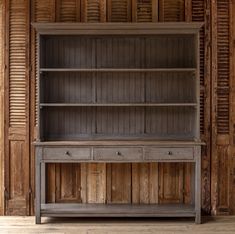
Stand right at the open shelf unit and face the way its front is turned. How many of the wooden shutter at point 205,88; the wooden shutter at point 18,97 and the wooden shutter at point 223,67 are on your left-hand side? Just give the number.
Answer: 2

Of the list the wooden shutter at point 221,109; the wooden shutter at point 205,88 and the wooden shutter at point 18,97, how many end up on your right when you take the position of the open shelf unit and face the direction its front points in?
1

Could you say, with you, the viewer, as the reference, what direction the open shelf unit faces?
facing the viewer

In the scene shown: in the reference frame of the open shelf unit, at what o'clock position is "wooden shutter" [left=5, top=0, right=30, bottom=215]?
The wooden shutter is roughly at 3 o'clock from the open shelf unit.

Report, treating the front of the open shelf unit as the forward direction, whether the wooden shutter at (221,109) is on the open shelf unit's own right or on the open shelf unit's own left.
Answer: on the open shelf unit's own left

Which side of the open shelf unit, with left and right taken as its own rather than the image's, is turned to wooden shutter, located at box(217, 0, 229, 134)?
left
